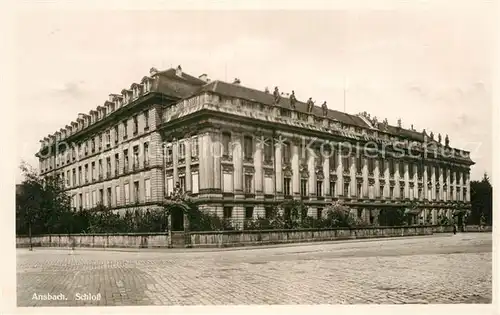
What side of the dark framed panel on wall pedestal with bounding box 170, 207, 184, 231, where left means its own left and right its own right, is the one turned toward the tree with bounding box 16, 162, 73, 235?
right

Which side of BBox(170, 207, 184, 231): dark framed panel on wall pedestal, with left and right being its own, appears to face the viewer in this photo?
front
